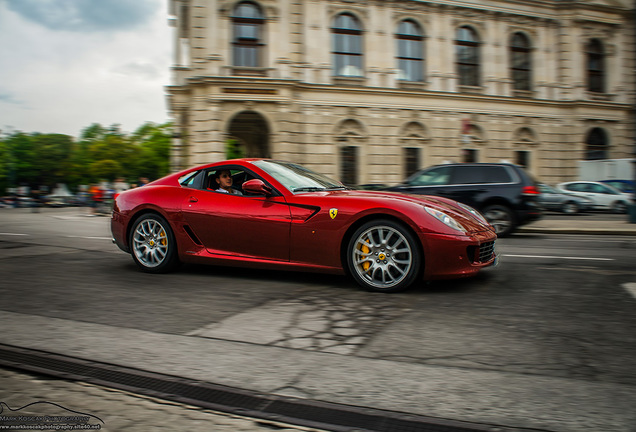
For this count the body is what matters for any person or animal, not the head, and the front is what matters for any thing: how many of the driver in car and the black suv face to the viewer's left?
1

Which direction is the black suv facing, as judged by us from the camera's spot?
facing to the left of the viewer

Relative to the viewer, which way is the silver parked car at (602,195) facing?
to the viewer's left

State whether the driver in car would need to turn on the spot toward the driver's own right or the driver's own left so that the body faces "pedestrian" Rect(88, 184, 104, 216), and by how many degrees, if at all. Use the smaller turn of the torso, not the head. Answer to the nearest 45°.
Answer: approximately 135° to the driver's own left

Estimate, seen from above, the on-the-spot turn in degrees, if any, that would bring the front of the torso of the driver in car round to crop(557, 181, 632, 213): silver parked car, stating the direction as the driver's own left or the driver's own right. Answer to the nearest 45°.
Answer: approximately 90° to the driver's own left

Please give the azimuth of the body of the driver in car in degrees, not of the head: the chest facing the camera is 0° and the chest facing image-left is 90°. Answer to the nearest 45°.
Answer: approximately 315°
